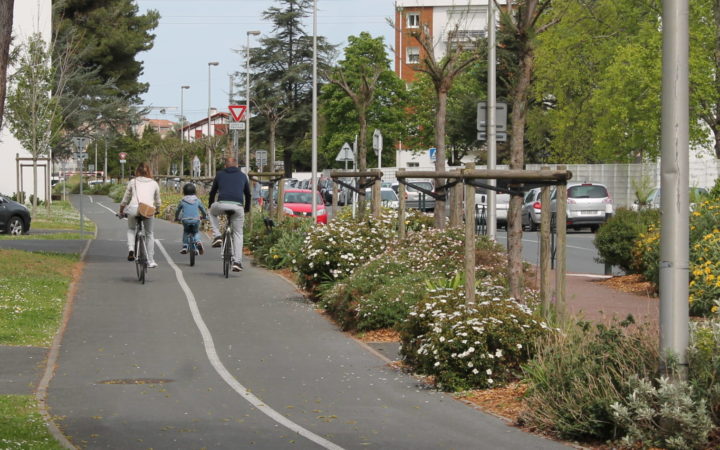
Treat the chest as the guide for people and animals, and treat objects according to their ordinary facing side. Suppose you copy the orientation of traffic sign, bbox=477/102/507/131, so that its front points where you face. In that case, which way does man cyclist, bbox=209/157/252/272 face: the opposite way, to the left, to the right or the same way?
the same way

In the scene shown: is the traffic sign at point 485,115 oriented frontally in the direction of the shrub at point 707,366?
no

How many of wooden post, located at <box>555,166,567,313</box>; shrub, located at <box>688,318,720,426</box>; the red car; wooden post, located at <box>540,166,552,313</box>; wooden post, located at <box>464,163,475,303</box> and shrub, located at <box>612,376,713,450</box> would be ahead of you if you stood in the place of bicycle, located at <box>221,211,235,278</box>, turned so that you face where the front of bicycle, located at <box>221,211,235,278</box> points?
1

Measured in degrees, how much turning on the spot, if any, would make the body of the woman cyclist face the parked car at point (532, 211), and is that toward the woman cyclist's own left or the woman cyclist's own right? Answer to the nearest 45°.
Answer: approximately 45° to the woman cyclist's own right

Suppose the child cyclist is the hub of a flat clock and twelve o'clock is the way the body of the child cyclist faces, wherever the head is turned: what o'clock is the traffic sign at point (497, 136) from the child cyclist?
The traffic sign is roughly at 3 o'clock from the child cyclist.

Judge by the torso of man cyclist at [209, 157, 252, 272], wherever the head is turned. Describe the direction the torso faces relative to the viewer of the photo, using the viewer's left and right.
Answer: facing away from the viewer

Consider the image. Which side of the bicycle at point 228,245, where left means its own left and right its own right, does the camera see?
back

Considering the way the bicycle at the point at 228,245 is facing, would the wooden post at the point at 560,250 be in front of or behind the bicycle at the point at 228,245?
behind

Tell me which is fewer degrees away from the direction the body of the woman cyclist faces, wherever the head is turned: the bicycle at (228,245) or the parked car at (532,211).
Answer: the parked car

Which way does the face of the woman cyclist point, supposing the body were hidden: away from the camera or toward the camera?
away from the camera

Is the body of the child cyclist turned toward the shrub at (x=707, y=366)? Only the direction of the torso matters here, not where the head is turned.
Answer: no

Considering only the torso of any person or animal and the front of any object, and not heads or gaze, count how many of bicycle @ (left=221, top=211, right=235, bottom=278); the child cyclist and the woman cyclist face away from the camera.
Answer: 3

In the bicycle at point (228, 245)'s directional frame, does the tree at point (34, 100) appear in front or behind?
in front

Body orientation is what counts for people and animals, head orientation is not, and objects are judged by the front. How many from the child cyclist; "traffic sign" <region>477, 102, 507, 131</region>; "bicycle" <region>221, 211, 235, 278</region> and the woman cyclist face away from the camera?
4

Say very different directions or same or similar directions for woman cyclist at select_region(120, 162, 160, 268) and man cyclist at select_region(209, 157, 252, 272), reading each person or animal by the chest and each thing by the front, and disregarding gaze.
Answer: same or similar directions

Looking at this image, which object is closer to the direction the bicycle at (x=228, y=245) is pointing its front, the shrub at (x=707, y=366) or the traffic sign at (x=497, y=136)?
the traffic sign

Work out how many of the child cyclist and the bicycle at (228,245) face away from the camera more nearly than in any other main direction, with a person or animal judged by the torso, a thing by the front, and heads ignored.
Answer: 2

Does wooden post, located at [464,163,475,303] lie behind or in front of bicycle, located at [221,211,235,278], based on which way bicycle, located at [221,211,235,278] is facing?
behind

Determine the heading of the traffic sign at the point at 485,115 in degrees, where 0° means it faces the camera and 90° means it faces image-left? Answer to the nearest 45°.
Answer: approximately 180°
